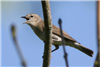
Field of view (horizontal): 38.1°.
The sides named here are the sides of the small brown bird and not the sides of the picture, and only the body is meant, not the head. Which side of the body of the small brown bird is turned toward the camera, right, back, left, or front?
left
